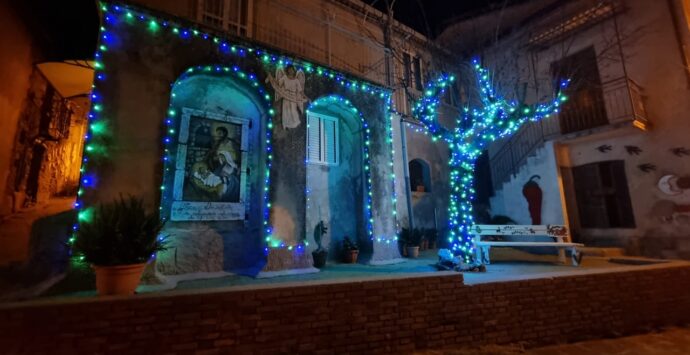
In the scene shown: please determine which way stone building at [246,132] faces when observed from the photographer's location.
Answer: facing the viewer and to the right of the viewer

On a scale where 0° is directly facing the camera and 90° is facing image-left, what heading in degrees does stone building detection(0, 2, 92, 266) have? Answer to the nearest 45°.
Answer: approximately 270°

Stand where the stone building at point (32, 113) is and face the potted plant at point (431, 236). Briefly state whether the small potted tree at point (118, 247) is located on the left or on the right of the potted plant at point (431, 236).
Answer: right

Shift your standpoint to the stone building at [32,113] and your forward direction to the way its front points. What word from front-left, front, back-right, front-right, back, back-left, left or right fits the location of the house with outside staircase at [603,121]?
front-right

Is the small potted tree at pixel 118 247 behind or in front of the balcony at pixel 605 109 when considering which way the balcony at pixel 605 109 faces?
in front

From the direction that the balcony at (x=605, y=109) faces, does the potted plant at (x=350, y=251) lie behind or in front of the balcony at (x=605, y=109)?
in front

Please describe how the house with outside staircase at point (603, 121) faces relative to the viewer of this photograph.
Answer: facing the viewer and to the left of the viewer

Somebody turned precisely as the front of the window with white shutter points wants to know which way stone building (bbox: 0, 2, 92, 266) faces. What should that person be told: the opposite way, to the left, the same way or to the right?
to the left

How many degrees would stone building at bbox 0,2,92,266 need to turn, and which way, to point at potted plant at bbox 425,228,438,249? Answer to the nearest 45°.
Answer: approximately 45° to its right

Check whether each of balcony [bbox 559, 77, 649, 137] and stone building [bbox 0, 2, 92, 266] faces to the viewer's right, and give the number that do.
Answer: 1
